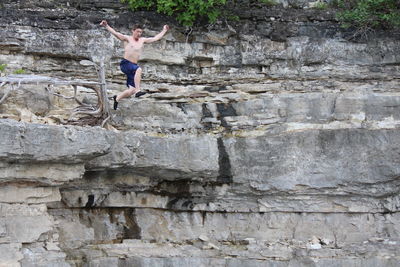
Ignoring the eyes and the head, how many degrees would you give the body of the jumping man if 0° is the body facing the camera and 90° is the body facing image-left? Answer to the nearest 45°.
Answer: approximately 315°

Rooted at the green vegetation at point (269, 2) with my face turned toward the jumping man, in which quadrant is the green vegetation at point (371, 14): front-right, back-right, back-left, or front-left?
back-left

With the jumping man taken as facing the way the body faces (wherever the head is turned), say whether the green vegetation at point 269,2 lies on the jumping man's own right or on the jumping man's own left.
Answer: on the jumping man's own left

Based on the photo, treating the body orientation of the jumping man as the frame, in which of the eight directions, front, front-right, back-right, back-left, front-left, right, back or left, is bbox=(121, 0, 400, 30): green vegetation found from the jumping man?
left
